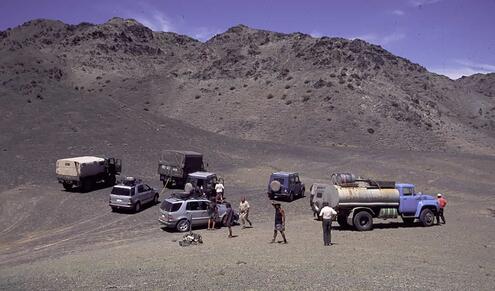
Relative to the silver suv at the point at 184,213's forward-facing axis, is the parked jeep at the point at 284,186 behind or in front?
in front

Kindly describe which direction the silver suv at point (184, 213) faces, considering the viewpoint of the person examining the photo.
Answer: facing away from the viewer and to the right of the viewer

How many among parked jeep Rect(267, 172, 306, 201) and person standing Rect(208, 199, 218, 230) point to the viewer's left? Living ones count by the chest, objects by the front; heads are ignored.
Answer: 0

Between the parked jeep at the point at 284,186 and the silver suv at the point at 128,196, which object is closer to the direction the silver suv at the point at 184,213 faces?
the parked jeep

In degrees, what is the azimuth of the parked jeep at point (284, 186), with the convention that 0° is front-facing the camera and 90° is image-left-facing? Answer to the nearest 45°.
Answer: approximately 225°

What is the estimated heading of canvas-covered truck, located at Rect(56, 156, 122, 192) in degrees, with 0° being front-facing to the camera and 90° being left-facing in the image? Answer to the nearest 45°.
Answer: approximately 225°
